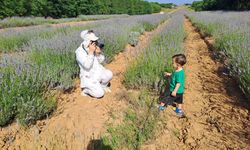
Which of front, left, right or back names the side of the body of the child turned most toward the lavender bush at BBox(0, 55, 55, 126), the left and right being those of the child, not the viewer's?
front

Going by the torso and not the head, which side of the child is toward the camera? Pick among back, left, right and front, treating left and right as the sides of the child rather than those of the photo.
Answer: left

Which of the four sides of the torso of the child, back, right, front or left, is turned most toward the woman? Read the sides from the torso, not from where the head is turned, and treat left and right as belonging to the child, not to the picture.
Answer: front

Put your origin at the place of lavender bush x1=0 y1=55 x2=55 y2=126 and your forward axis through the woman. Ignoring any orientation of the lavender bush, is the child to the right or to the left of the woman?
right
